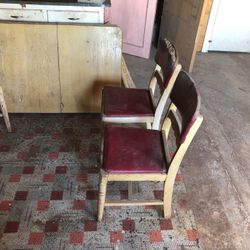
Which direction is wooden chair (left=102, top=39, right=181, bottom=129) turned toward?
to the viewer's left

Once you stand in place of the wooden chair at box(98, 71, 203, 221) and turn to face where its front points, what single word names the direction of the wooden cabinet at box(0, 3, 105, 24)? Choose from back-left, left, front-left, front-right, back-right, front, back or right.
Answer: front-right

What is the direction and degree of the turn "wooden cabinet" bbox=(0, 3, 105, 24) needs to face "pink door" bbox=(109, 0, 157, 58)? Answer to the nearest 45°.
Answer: approximately 135° to its left

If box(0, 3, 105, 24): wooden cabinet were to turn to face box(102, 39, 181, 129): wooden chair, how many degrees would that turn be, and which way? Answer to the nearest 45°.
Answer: approximately 45° to its left

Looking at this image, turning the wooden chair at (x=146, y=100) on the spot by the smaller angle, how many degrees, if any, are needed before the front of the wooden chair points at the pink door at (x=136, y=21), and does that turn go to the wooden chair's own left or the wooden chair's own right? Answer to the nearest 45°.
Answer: approximately 90° to the wooden chair's own right

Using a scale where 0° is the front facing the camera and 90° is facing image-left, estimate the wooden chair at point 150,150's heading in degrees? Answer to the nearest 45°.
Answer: approximately 90°

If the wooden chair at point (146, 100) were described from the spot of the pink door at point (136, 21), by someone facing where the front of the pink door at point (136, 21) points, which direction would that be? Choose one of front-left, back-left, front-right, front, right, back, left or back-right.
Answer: front-left

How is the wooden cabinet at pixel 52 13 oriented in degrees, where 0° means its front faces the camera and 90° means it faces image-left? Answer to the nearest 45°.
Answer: approximately 0°

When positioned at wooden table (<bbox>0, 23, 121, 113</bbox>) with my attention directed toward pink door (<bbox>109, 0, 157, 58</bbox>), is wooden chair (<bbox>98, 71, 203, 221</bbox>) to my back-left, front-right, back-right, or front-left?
back-right

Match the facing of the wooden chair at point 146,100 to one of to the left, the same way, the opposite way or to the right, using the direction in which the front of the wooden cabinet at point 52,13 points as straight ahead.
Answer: to the right
